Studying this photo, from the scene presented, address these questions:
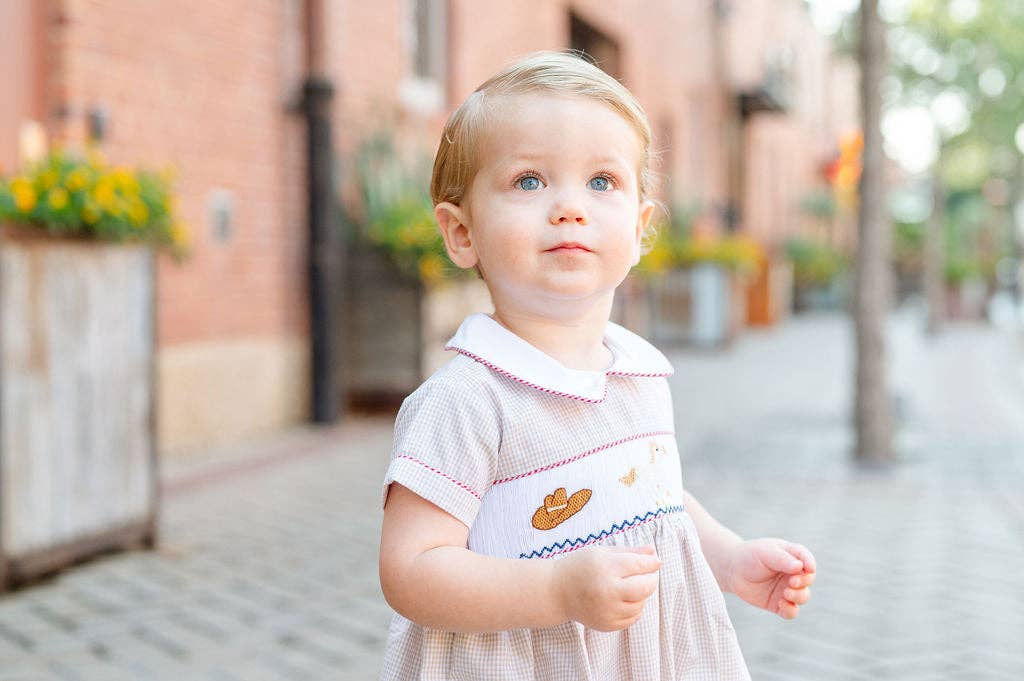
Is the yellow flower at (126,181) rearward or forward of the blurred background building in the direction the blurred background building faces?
forward

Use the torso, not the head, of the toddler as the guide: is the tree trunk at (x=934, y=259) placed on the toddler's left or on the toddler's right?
on the toddler's left

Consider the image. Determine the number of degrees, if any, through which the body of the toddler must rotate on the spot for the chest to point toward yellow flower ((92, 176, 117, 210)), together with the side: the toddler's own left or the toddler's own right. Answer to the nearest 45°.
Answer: approximately 180°

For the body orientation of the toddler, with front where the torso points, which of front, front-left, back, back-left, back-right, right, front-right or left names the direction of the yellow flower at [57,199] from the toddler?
back

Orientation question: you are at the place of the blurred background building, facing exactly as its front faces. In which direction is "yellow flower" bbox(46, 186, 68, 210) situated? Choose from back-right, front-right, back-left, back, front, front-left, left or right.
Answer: front-right

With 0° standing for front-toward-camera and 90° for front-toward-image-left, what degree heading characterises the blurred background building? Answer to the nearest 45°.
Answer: approximately 315°

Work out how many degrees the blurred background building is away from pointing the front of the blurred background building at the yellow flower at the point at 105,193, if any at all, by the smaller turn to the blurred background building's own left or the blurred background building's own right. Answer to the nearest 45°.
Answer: approximately 45° to the blurred background building's own right

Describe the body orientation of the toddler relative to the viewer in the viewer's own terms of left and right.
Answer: facing the viewer and to the right of the viewer

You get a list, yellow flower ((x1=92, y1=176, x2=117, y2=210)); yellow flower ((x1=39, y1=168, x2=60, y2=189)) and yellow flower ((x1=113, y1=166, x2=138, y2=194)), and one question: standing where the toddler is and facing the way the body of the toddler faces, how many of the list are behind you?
3

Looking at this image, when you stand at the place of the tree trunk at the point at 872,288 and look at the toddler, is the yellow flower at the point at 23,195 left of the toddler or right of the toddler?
right

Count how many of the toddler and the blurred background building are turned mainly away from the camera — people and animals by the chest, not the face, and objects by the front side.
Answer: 0

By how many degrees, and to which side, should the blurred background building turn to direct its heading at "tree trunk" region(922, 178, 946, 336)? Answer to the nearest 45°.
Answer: approximately 90° to its left

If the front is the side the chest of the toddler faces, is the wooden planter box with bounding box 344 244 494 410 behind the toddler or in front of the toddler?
behind

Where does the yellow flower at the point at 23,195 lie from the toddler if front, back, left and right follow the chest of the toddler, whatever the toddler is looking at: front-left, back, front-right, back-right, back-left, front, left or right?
back
